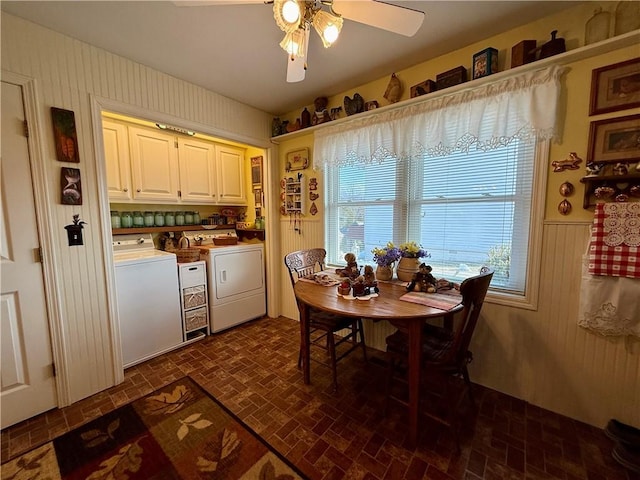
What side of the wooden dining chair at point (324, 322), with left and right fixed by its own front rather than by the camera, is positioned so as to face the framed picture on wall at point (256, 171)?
back

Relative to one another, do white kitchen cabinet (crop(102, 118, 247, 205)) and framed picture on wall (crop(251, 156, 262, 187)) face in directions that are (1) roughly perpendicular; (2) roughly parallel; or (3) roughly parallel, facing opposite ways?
roughly perpendicular

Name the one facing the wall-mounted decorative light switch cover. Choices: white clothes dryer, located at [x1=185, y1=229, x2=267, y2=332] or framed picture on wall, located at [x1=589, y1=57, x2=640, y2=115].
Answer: the framed picture on wall

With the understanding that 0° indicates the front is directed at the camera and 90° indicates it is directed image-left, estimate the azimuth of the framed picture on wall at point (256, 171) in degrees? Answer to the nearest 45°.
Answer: approximately 45°

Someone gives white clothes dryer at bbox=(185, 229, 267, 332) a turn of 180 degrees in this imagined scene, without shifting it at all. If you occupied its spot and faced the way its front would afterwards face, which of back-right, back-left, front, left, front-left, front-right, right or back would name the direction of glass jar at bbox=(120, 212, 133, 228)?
front-left

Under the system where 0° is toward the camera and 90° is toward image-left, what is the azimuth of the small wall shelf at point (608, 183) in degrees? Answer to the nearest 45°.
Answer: approximately 45°

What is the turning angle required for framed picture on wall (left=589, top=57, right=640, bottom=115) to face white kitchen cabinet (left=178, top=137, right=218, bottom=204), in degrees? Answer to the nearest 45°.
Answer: approximately 45° to its right

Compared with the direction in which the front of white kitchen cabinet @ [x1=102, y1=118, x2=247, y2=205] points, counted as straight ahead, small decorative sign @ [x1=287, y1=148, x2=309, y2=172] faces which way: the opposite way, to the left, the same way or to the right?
to the right
